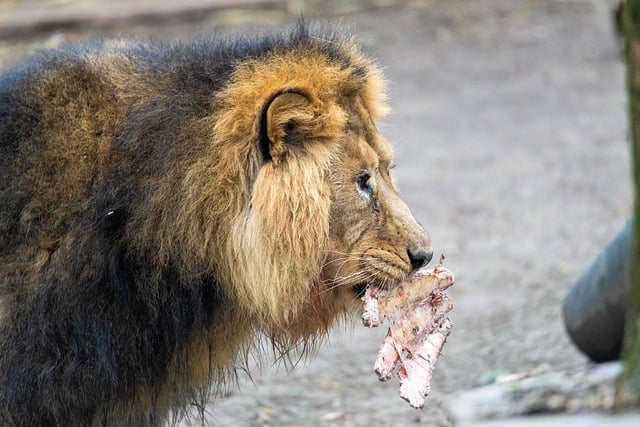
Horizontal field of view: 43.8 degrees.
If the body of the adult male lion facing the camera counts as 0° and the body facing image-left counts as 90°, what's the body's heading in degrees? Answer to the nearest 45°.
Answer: approximately 270°

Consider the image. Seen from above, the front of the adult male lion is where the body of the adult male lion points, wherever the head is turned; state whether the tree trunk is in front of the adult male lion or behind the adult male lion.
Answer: in front
